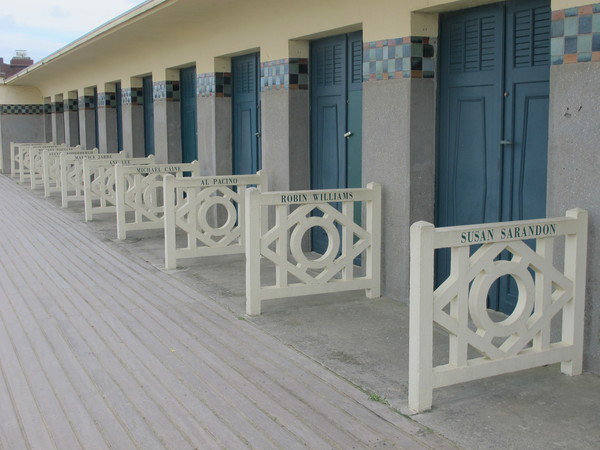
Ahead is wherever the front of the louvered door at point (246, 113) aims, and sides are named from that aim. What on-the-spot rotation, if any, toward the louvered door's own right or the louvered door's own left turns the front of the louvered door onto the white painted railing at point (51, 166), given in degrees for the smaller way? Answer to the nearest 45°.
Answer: approximately 90° to the louvered door's own right

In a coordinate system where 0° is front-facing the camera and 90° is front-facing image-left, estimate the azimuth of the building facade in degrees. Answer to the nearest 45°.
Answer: approximately 45°

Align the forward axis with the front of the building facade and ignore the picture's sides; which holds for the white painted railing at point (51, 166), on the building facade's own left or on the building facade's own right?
on the building facade's own right

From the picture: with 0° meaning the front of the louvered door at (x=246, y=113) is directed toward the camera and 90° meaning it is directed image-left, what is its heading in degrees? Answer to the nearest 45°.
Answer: approximately 45°

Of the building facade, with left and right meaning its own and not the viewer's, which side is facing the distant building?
right

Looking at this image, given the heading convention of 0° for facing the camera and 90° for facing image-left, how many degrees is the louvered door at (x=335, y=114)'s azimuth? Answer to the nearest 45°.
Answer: approximately 45°

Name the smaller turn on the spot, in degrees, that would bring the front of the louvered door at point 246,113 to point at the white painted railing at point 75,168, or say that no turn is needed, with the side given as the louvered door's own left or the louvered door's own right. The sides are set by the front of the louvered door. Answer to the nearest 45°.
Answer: approximately 90° to the louvered door's own right

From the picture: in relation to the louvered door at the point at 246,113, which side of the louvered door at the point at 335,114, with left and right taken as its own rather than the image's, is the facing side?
right
